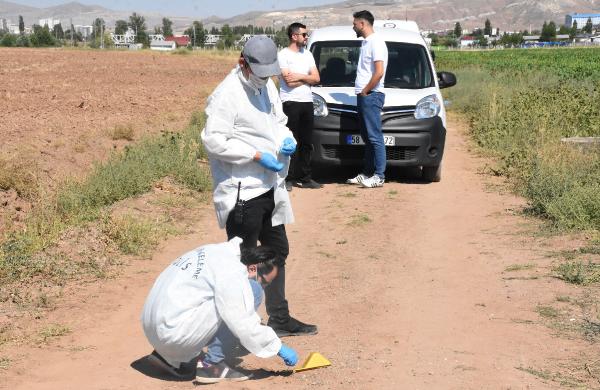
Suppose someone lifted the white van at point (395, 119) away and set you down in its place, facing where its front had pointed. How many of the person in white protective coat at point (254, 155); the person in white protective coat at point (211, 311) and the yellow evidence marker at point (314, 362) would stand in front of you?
3

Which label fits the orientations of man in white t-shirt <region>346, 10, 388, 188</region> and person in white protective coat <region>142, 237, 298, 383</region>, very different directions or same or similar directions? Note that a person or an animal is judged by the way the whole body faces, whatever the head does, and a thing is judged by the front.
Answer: very different directions

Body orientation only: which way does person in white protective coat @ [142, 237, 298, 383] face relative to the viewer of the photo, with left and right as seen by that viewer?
facing to the right of the viewer

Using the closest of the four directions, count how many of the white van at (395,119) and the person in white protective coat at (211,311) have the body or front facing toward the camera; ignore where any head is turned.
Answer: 1

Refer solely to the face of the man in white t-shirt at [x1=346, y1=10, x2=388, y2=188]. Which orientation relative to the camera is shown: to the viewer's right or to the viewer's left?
to the viewer's left

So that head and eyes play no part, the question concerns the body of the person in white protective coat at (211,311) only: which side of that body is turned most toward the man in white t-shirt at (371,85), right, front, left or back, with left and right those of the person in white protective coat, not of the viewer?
left
